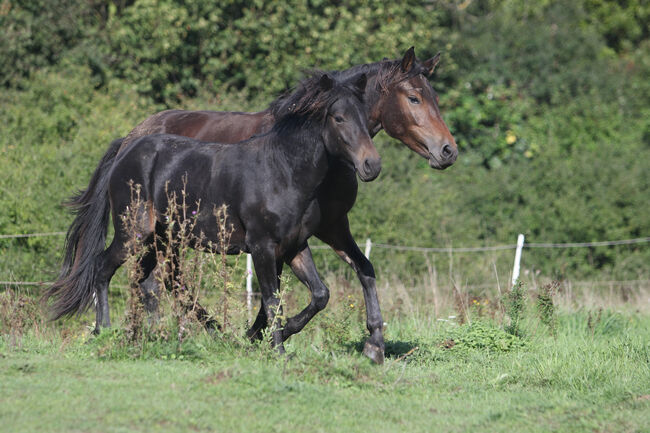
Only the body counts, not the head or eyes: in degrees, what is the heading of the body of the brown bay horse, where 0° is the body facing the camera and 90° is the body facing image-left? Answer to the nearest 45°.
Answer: approximately 270°

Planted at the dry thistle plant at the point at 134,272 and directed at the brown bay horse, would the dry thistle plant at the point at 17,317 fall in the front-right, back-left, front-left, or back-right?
back-left

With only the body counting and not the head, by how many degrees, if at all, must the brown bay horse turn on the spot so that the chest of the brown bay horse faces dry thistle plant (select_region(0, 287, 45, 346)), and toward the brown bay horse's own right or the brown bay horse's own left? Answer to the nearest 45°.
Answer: approximately 180°

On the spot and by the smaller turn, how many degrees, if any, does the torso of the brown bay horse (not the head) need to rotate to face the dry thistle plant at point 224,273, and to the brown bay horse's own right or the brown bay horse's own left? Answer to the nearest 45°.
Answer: approximately 135° to the brown bay horse's own right

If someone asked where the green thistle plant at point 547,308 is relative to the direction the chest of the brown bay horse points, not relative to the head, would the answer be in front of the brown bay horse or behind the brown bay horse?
in front

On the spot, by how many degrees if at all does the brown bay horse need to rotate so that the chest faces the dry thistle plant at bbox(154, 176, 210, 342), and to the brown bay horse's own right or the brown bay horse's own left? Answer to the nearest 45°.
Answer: approximately 135° to the brown bay horse's own right

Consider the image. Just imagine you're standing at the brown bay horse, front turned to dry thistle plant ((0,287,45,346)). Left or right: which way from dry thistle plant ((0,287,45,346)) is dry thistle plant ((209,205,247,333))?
left

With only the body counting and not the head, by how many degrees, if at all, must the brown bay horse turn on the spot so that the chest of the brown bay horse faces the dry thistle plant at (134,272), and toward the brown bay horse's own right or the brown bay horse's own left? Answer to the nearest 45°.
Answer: approximately 135° to the brown bay horse's own right
